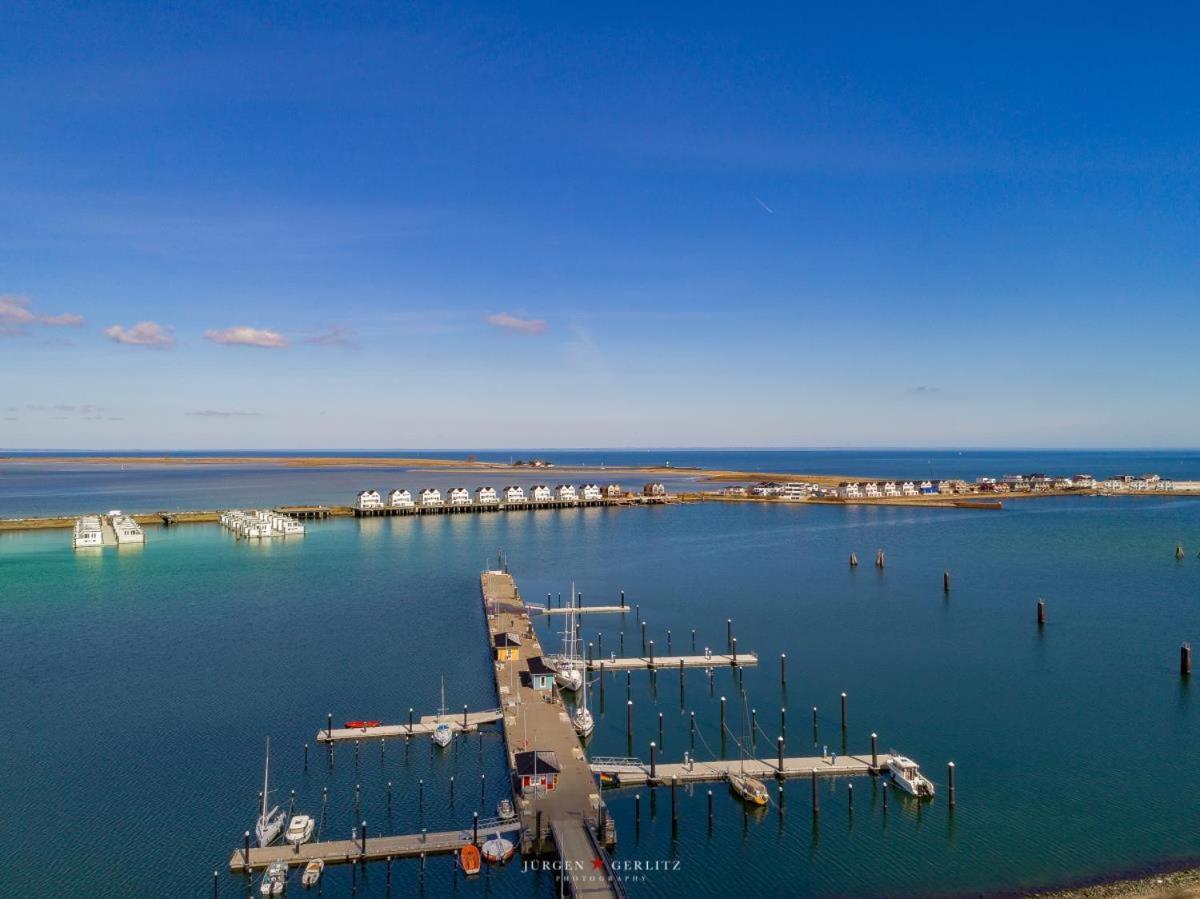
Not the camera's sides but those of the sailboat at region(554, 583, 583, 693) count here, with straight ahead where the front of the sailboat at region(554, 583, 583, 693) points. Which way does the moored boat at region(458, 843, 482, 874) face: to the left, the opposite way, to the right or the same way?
the opposite way

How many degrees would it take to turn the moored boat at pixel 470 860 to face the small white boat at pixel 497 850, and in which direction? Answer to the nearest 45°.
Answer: approximately 90° to its right

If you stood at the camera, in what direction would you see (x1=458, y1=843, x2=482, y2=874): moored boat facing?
facing away from the viewer

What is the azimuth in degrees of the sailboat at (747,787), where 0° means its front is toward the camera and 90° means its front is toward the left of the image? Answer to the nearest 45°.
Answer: approximately 135°

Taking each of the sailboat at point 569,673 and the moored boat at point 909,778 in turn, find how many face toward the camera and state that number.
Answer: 1

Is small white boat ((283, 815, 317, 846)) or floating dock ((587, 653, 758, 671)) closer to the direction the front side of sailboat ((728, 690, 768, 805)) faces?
the floating dock
